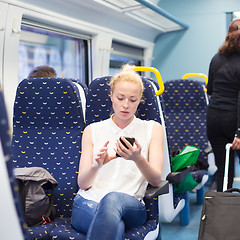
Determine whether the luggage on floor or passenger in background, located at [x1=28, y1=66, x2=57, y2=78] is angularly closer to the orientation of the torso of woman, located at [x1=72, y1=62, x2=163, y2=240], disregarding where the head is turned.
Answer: the luggage on floor

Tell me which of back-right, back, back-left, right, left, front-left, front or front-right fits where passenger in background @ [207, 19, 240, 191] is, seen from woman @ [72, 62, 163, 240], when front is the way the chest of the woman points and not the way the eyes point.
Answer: back-left

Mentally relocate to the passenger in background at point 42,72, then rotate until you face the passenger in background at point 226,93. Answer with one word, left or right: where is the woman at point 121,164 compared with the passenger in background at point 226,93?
right

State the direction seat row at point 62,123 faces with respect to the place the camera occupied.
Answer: facing the viewer and to the left of the viewer

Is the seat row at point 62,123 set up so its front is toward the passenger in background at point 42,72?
no

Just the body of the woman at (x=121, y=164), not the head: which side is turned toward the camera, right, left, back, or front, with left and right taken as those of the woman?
front

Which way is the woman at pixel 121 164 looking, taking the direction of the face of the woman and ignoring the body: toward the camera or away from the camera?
toward the camera

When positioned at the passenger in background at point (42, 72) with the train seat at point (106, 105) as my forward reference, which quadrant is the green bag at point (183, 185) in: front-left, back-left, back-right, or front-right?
front-left
